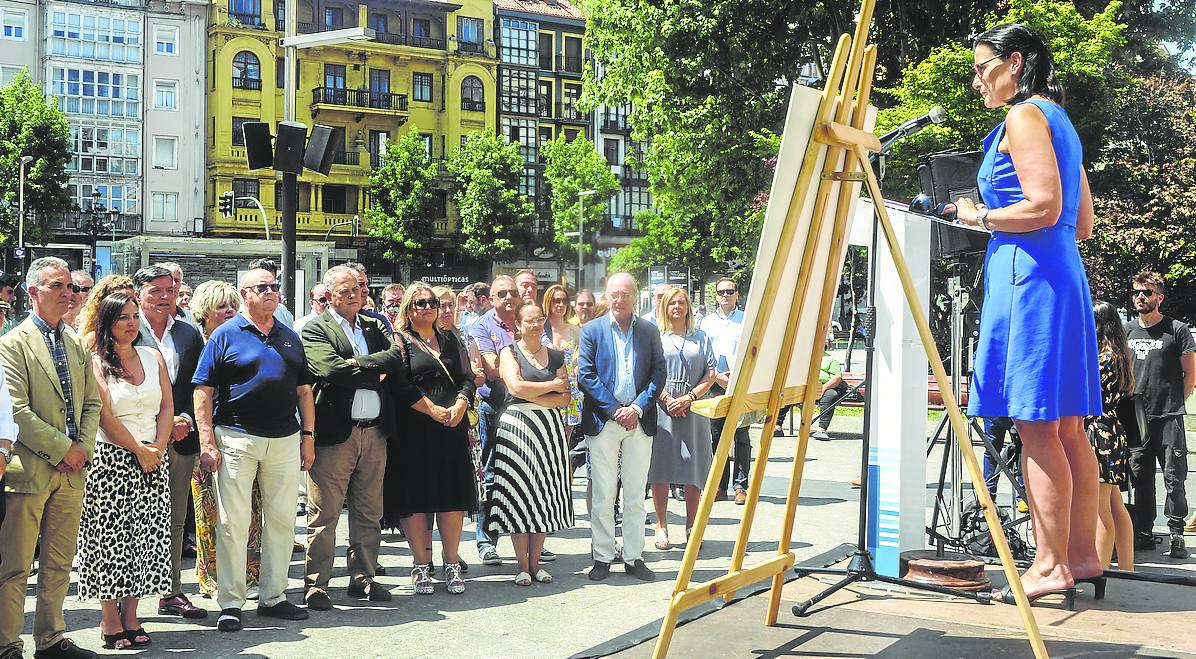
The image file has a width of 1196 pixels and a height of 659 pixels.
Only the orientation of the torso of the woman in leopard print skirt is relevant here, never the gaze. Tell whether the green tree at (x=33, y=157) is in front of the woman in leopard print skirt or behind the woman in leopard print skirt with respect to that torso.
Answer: behind

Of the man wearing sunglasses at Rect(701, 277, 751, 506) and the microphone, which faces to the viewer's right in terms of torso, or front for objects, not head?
the microphone

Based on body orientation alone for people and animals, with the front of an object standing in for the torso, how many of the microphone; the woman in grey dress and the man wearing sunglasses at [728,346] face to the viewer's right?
1

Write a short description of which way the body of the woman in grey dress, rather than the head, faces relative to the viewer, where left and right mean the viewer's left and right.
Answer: facing the viewer

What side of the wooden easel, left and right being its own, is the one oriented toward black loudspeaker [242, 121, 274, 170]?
front

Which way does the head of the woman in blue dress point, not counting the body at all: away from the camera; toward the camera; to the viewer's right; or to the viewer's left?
to the viewer's left

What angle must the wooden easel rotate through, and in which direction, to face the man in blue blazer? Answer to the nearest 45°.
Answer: approximately 45° to its right

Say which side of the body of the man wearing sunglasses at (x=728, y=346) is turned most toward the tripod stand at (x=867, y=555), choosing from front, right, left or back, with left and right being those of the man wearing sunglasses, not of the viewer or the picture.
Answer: front

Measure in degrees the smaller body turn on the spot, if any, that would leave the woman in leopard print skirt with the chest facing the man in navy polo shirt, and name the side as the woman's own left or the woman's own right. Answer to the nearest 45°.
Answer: approximately 45° to the woman's own left

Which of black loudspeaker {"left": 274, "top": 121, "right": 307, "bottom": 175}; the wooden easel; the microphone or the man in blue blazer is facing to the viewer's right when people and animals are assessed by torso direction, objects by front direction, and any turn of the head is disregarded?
the microphone

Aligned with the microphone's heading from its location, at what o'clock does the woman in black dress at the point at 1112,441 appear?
The woman in black dress is roughly at 10 o'clock from the microphone.

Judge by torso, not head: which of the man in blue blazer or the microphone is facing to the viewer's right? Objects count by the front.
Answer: the microphone

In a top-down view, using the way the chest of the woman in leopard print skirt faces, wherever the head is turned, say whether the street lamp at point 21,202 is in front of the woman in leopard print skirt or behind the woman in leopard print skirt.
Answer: behind

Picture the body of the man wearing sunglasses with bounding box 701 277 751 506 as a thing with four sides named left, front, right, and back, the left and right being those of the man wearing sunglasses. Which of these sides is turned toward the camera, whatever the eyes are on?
front

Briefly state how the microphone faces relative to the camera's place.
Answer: facing to the right of the viewer

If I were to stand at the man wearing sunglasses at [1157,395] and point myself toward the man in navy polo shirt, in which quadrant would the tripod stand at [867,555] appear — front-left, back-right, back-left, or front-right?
front-left

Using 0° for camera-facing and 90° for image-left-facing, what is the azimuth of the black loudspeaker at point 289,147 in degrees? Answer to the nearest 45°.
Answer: approximately 0°

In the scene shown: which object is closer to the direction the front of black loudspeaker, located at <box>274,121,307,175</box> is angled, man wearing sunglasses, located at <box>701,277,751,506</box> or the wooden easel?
the wooden easel
